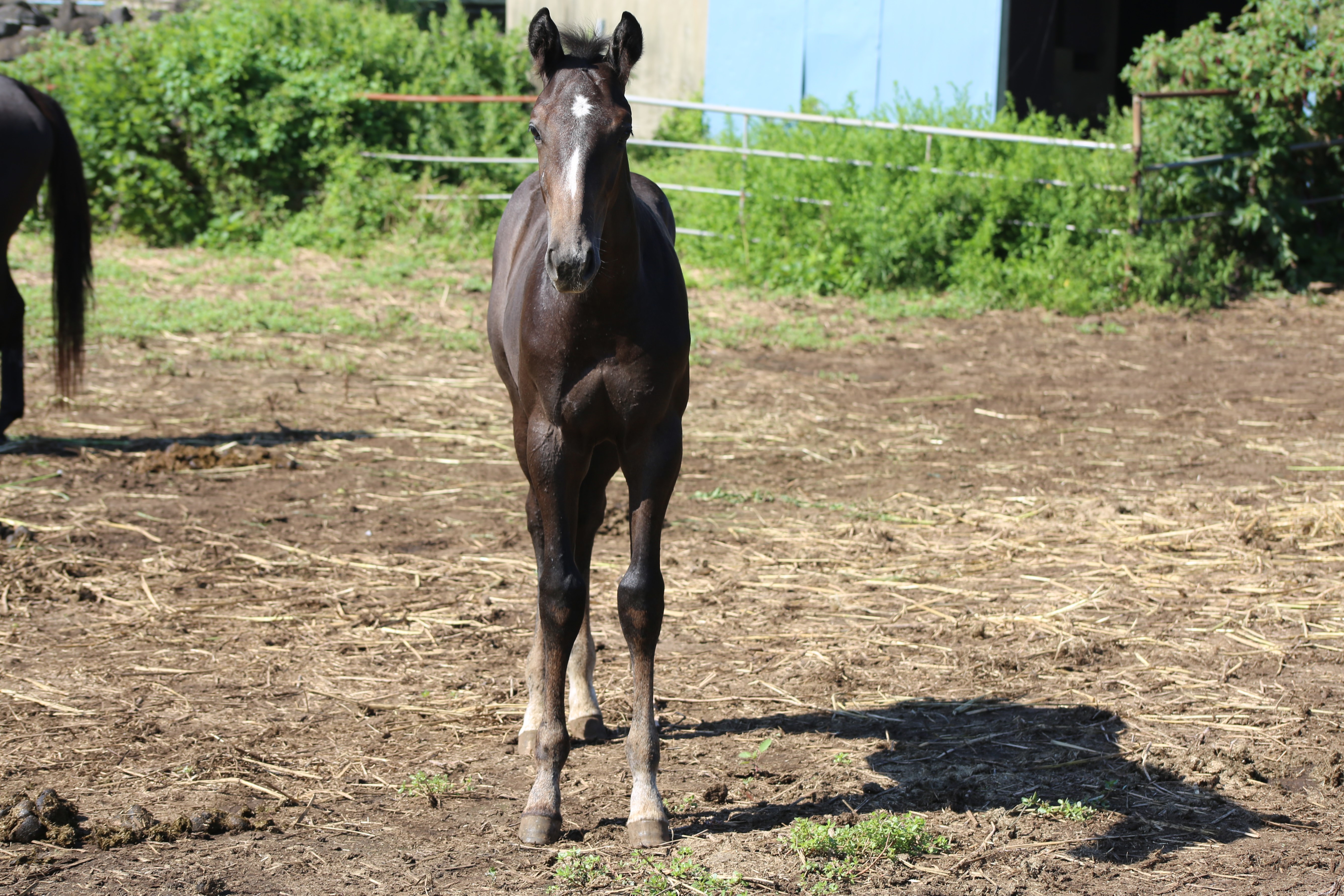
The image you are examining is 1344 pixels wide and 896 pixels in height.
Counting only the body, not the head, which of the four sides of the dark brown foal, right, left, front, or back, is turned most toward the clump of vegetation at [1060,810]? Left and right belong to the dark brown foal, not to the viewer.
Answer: left

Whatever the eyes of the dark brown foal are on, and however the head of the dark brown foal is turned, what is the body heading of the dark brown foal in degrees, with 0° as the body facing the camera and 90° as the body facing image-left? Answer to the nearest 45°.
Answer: approximately 0°

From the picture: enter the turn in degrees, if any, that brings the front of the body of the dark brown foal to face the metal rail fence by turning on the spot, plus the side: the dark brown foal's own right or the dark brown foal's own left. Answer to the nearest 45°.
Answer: approximately 180°

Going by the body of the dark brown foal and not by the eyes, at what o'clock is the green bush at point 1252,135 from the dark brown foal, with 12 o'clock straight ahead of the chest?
The green bush is roughly at 7 o'clock from the dark brown foal.
